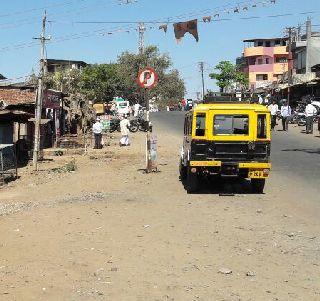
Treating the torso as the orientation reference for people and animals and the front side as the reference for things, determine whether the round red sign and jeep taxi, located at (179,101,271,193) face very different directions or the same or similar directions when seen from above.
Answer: very different directions

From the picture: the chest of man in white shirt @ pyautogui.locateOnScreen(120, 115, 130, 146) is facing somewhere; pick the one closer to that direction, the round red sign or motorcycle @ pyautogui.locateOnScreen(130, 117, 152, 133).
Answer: the motorcycle

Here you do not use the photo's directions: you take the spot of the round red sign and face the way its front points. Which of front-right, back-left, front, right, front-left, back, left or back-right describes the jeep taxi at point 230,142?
front-left

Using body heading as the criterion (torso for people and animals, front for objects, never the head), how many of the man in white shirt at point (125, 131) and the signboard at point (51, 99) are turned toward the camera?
1

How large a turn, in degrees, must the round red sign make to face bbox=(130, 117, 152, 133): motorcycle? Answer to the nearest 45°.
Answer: approximately 180°

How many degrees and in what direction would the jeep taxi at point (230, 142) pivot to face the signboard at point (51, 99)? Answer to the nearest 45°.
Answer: approximately 45° to its left

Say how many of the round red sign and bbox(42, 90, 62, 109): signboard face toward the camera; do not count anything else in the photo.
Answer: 2

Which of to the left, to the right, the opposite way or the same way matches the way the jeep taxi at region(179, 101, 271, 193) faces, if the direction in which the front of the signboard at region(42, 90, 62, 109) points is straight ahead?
the opposite way
